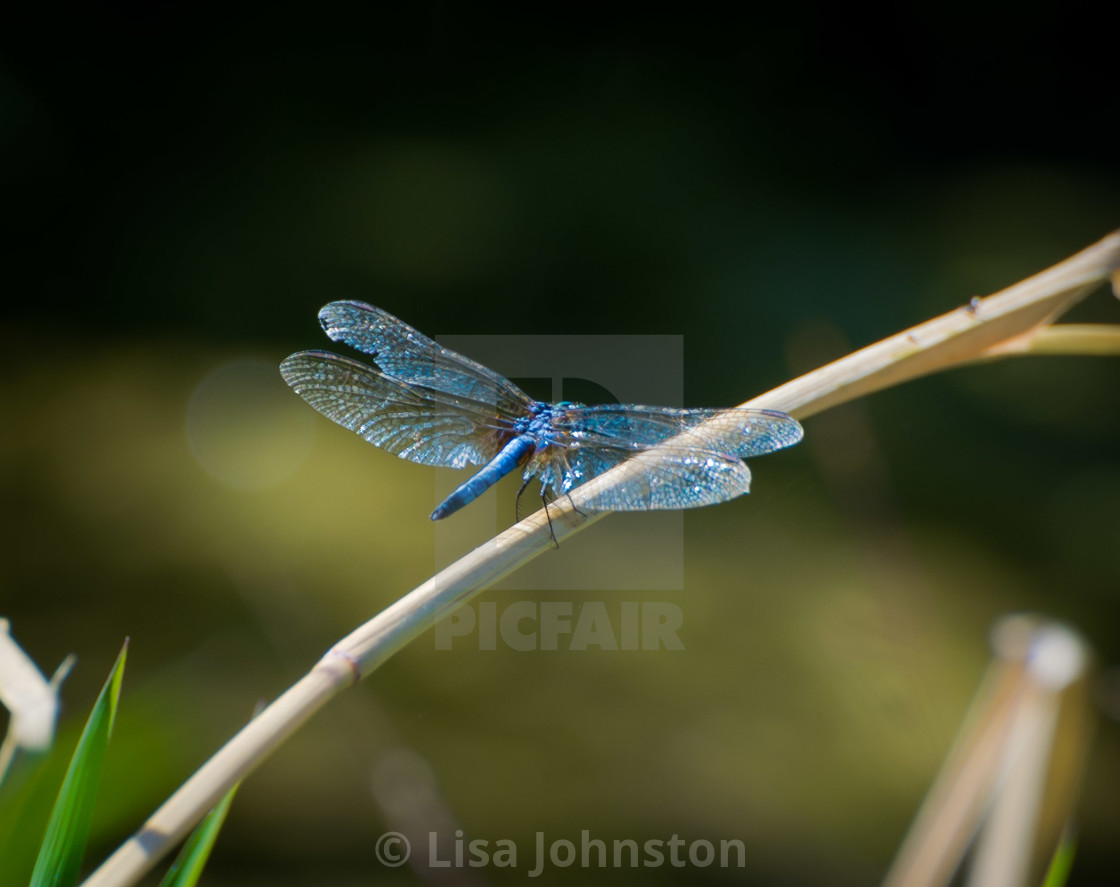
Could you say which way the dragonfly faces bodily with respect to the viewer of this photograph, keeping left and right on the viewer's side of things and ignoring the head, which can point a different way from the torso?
facing away from the viewer and to the right of the viewer

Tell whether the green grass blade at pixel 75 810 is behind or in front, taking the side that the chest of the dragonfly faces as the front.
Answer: behind

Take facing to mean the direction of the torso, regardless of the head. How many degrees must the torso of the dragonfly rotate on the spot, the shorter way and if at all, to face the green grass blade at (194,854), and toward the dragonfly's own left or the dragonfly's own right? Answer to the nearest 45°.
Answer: approximately 135° to the dragonfly's own right
